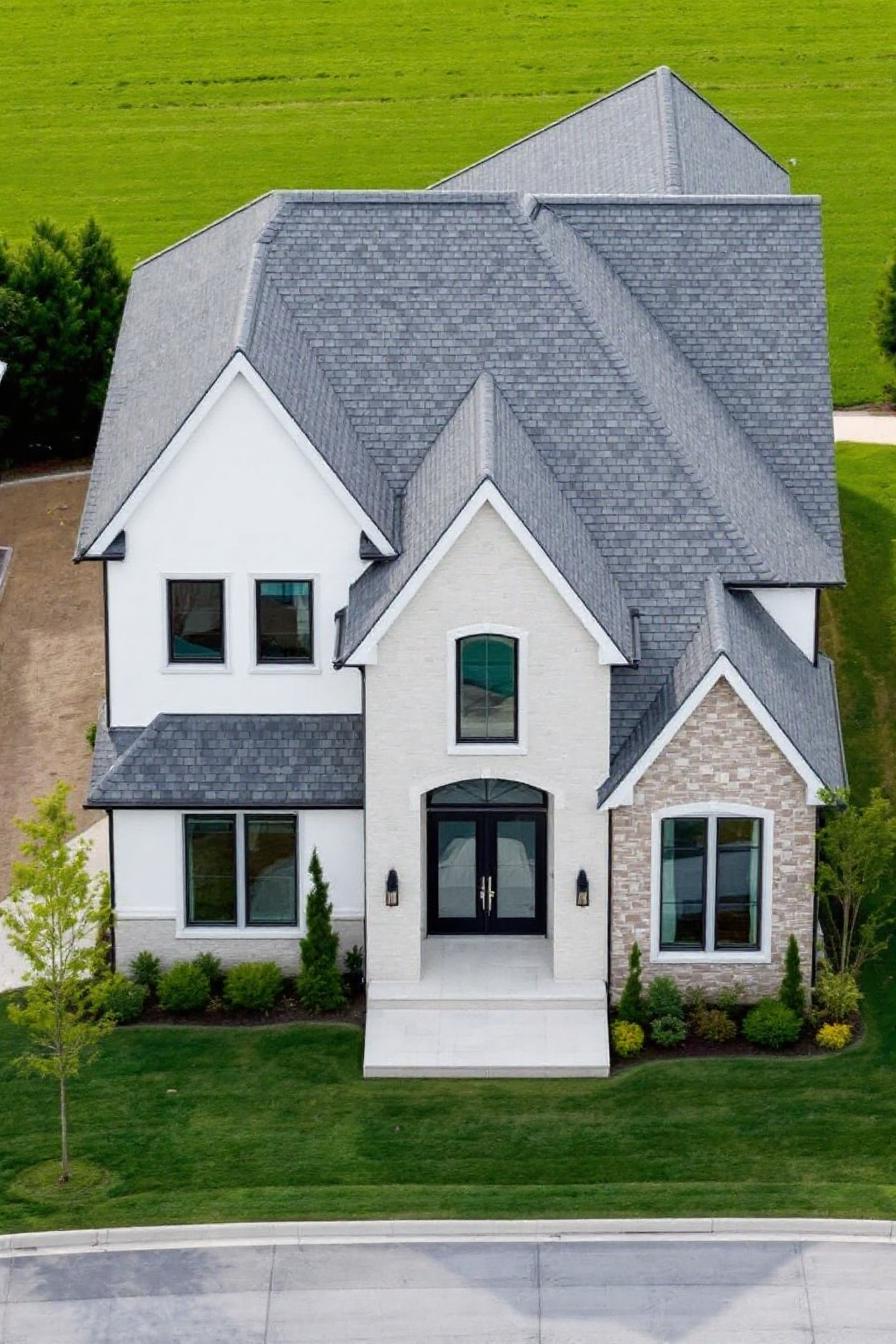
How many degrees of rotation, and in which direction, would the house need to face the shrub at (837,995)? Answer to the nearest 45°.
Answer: approximately 90° to its left

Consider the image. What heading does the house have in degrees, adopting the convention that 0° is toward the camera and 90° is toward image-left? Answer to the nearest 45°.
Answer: approximately 0°

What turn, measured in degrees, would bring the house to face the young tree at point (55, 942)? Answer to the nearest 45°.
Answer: approximately 45° to its right
